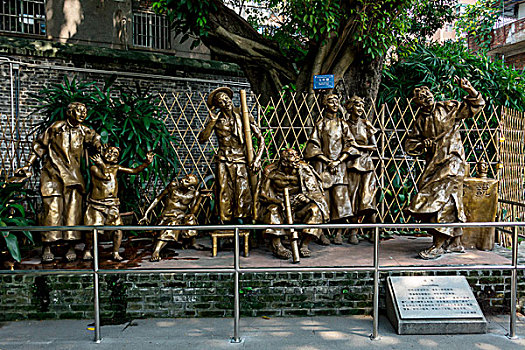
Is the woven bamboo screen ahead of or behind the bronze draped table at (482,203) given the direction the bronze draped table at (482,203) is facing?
behind

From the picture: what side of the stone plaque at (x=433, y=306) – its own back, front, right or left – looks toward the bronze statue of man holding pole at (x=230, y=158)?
right

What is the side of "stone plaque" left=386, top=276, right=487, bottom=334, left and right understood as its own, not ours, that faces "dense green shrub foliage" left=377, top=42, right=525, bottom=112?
back

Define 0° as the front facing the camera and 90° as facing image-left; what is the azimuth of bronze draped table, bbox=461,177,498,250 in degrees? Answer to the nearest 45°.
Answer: approximately 0°

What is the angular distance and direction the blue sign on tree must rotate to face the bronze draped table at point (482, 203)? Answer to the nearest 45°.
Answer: approximately 45° to its left

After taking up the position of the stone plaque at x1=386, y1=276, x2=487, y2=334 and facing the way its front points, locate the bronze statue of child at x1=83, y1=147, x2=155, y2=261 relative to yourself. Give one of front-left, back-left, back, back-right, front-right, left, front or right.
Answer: right

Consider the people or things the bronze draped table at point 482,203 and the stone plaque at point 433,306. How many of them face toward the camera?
2

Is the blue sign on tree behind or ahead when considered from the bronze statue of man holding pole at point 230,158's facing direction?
behind

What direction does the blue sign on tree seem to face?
toward the camera

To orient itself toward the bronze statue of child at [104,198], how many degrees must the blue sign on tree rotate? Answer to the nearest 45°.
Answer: approximately 45° to its right

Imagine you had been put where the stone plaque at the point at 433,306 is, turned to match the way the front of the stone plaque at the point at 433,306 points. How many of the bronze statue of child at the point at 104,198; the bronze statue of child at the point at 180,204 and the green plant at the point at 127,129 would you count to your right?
3

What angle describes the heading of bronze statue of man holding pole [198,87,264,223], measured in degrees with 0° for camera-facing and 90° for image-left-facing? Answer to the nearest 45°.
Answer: approximately 0°

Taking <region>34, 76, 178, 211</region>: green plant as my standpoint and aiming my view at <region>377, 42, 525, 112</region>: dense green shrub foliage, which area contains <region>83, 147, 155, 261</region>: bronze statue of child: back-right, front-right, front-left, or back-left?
back-right
